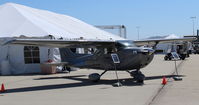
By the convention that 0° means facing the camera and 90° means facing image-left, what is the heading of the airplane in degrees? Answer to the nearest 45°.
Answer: approximately 315°
